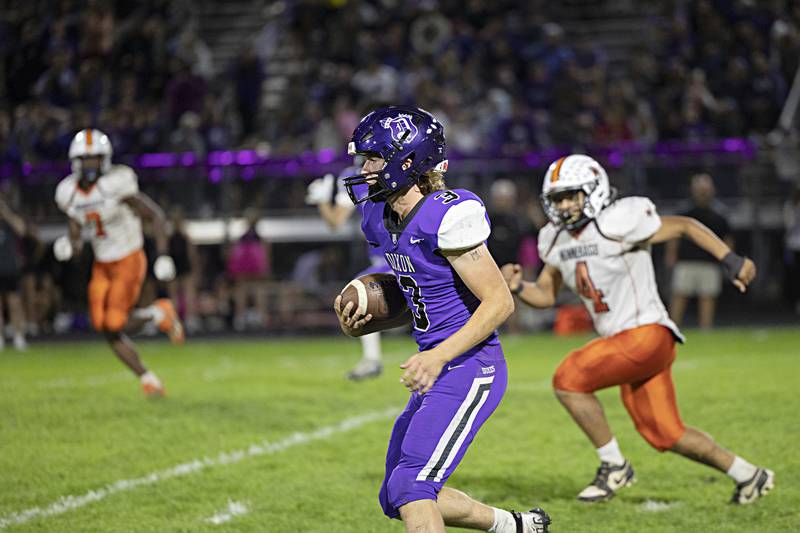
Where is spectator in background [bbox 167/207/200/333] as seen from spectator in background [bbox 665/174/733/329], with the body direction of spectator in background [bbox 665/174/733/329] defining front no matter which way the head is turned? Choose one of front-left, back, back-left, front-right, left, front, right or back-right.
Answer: right

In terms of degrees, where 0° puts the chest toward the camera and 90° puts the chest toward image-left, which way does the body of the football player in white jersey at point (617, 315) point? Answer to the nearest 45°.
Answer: approximately 45°

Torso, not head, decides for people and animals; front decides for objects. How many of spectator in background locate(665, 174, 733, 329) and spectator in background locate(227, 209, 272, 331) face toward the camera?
2

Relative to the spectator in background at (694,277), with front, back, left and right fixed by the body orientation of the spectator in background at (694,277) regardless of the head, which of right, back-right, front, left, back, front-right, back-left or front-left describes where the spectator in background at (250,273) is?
right

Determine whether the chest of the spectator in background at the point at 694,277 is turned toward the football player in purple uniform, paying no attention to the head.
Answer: yes

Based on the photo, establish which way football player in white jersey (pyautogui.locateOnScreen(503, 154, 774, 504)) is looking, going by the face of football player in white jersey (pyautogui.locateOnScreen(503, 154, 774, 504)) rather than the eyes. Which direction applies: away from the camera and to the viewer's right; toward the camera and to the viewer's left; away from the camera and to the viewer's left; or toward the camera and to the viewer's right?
toward the camera and to the viewer's left

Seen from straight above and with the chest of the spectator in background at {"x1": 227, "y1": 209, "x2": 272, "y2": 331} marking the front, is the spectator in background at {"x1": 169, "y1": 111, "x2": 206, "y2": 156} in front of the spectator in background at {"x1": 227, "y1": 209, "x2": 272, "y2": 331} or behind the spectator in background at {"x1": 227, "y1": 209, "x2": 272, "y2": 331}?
behind

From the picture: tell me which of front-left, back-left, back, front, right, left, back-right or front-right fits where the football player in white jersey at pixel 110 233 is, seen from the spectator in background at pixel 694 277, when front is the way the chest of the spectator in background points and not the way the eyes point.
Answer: front-right

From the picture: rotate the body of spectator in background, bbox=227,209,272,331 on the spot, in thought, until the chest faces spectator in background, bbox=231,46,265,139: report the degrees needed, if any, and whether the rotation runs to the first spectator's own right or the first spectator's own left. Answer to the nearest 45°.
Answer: approximately 180°

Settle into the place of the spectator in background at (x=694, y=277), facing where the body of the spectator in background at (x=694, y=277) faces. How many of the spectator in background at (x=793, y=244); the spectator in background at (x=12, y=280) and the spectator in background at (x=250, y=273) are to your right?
2

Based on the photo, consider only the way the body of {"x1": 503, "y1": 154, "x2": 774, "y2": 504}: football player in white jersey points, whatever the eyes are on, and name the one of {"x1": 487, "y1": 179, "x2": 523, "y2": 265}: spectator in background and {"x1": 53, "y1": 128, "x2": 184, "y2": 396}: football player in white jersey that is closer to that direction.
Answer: the football player in white jersey

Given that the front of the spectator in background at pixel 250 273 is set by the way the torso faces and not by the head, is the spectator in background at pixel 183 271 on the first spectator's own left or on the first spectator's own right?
on the first spectator's own right

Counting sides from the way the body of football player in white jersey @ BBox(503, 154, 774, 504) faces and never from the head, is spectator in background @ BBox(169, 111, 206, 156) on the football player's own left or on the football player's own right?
on the football player's own right

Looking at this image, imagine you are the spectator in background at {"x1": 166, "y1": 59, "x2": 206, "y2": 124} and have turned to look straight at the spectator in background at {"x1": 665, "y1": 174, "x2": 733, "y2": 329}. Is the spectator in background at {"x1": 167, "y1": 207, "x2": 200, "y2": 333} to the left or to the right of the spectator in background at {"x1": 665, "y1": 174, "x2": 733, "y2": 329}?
right

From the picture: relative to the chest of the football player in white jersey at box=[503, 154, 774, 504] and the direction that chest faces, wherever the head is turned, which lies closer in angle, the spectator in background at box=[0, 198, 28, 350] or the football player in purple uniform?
the football player in purple uniform
